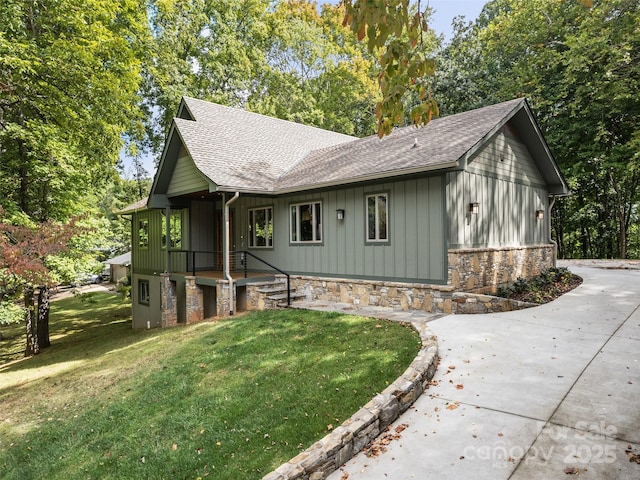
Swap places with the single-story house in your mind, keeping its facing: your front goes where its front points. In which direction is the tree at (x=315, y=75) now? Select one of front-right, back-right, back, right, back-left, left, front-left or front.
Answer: back-right

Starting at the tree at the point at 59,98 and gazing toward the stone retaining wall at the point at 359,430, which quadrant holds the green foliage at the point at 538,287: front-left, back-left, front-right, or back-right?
front-left

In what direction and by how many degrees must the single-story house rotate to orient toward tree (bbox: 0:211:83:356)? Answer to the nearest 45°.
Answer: approximately 45° to its right

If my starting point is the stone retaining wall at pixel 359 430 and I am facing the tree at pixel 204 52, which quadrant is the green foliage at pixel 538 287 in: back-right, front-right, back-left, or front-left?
front-right

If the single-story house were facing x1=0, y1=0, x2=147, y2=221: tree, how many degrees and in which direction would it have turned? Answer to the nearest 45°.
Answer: approximately 45° to its right

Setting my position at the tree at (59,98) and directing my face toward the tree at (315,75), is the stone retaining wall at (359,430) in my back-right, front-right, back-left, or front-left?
back-right

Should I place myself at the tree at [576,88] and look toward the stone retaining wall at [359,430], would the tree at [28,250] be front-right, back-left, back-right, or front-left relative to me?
front-right

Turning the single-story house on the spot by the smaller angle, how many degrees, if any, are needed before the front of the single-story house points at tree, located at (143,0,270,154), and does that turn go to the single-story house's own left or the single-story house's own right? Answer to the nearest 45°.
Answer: approximately 90° to the single-story house's own right

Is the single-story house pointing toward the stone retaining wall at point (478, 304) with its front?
no

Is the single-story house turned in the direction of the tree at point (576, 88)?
no

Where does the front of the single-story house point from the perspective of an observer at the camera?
facing the viewer and to the left of the viewer

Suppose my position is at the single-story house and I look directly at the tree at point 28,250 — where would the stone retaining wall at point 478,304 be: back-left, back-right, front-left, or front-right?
back-left
